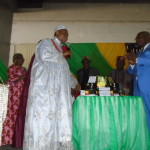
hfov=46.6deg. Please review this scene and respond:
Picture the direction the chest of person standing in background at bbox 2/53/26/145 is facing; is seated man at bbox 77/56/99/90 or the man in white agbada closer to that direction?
the man in white agbada

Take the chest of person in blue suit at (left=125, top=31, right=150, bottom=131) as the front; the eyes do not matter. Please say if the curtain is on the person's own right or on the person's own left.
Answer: on the person's own right

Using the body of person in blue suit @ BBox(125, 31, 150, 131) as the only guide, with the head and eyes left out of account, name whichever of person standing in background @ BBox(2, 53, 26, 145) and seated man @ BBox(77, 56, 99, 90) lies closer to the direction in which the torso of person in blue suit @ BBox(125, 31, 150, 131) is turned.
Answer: the person standing in background

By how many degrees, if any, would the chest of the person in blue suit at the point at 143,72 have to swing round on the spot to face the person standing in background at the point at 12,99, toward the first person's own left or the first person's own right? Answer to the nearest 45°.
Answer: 0° — they already face them

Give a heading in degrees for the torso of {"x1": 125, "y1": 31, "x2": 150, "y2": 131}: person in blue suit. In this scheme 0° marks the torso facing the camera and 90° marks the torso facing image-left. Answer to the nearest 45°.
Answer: approximately 90°

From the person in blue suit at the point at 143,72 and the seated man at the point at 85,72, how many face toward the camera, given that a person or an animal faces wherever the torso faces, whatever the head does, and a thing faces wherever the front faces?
1

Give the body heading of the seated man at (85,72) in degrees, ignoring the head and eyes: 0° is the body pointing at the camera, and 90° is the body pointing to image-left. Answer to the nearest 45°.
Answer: approximately 0°

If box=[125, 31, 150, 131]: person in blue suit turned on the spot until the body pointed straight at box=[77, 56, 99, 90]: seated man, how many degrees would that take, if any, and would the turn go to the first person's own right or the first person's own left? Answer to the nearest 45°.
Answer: approximately 45° to the first person's own right
